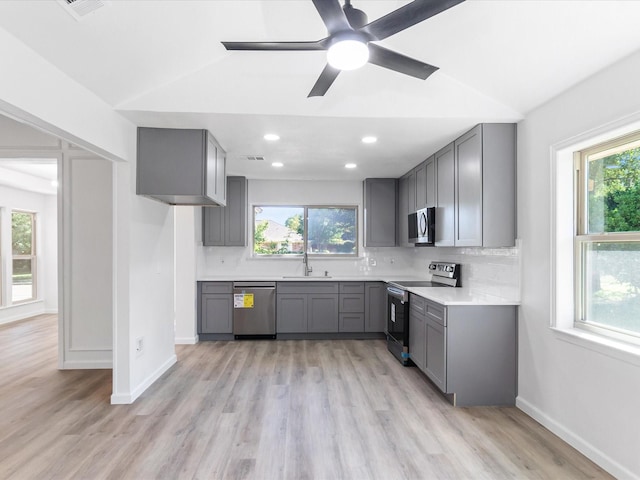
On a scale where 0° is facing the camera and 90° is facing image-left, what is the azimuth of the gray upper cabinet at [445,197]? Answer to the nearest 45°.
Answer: approximately 90°

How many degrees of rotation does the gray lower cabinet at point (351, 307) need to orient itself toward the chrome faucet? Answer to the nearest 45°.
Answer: approximately 135° to its right

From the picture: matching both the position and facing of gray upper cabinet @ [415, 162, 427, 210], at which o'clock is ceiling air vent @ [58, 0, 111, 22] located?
The ceiling air vent is roughly at 10 o'clock from the gray upper cabinet.

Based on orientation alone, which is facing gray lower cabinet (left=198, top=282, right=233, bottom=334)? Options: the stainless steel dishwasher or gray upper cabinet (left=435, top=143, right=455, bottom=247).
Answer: the gray upper cabinet

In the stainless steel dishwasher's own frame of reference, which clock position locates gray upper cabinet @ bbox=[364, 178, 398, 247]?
The gray upper cabinet is roughly at 9 o'clock from the stainless steel dishwasher.

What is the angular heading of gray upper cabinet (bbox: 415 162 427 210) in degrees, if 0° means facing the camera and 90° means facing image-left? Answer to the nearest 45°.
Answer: approximately 90°

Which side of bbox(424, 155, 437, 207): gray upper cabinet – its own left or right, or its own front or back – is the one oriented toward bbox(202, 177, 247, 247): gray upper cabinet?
front

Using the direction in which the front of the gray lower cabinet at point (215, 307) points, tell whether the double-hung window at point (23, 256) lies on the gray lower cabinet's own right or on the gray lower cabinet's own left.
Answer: on the gray lower cabinet's own right

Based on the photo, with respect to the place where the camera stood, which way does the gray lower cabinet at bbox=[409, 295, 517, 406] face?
facing to the left of the viewer

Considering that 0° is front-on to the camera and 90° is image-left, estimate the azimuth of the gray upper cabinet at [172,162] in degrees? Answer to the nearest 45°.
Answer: approximately 270°

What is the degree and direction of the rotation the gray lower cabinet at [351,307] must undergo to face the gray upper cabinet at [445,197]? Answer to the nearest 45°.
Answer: approximately 45° to its left

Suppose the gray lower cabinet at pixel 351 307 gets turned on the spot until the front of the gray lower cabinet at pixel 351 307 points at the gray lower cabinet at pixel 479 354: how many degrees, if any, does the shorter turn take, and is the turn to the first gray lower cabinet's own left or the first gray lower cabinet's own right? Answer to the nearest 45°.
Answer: approximately 45° to the first gray lower cabinet's own left

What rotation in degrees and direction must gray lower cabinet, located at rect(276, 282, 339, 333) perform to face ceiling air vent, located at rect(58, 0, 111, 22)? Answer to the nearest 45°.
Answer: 0° — it already faces it
